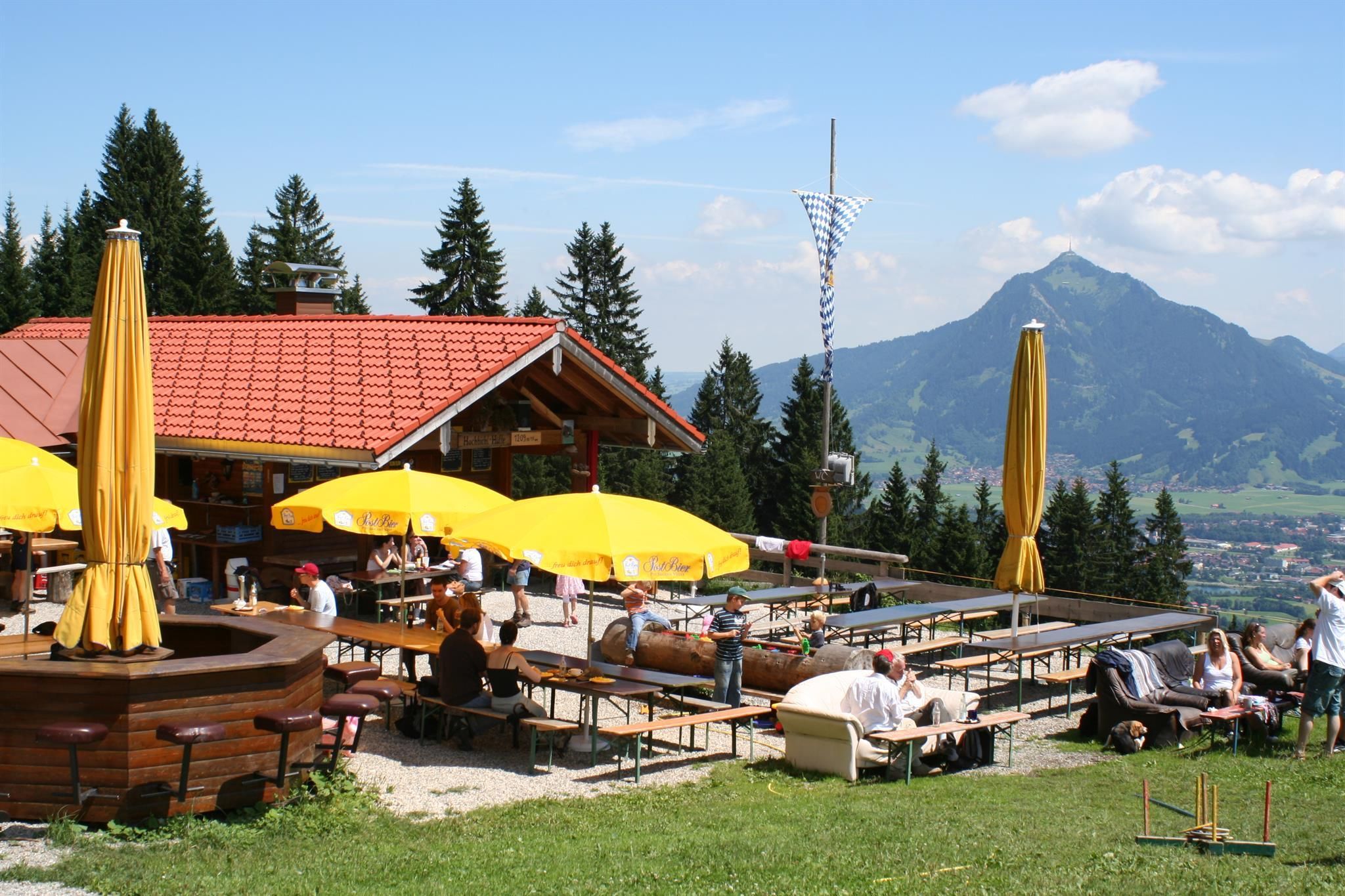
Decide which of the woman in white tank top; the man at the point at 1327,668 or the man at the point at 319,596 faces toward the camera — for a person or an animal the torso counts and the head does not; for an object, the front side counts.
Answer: the woman in white tank top

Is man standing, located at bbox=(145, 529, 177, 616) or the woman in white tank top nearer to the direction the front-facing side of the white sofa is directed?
the woman in white tank top

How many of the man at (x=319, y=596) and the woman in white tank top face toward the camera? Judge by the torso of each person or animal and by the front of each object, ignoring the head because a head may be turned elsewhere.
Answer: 1

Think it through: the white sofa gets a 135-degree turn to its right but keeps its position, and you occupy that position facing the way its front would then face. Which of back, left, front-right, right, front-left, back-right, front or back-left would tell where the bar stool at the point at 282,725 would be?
front-left

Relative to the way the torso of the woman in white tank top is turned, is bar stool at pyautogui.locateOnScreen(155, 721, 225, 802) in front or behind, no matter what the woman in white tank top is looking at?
in front

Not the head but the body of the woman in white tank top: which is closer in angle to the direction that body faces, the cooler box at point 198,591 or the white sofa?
the white sofa

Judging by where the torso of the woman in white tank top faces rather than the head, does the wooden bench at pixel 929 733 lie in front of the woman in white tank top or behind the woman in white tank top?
in front
